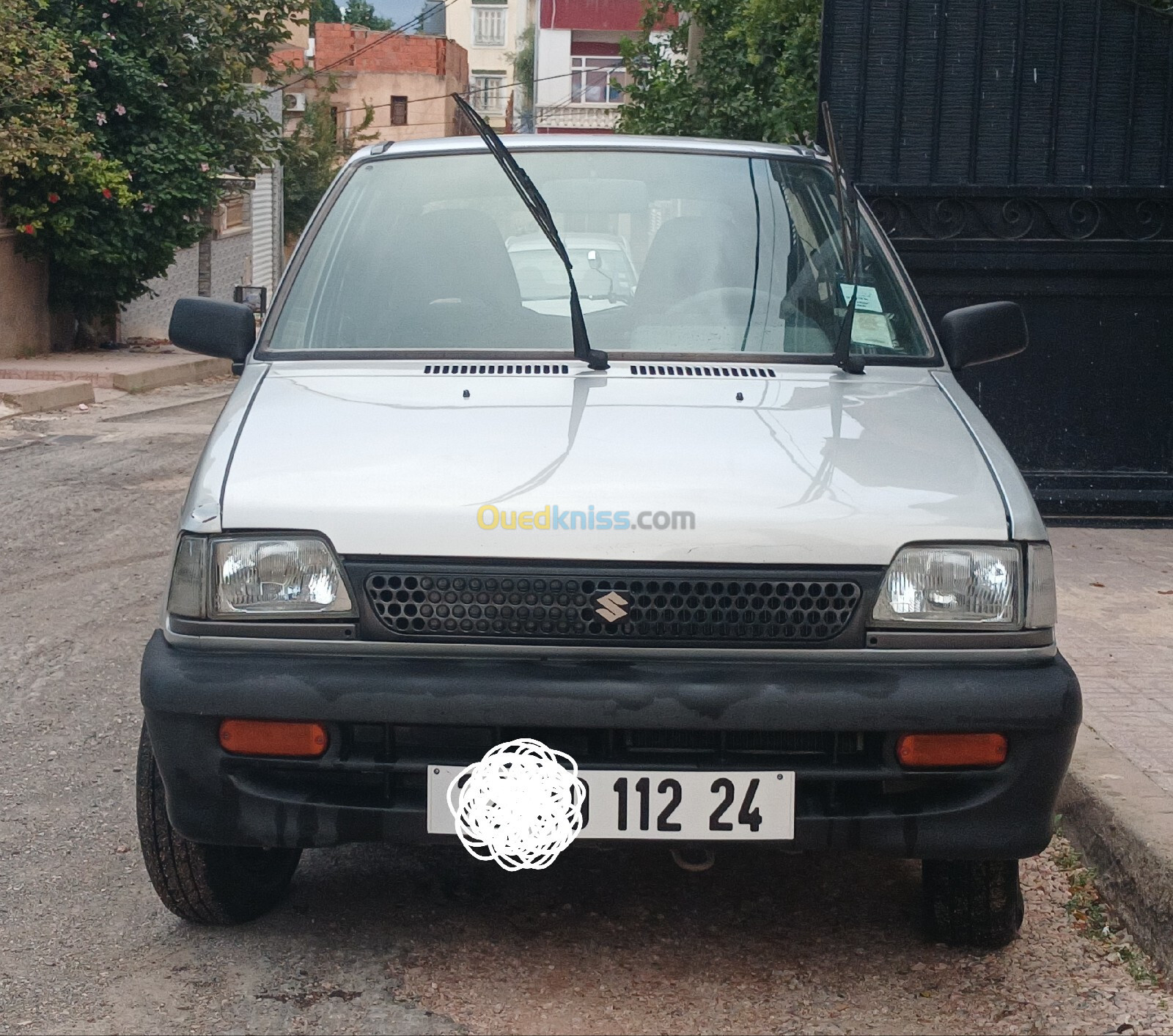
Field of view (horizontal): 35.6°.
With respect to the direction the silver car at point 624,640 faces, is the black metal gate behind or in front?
behind

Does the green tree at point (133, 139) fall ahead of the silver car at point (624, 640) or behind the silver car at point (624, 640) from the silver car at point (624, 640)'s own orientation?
behind

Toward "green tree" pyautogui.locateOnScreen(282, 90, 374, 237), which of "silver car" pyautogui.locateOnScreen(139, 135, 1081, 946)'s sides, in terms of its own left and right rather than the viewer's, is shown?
back

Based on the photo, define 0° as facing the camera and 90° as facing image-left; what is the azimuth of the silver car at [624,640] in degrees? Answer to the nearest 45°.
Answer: approximately 0°

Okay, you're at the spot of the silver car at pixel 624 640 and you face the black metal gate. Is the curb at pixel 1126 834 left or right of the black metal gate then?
right
